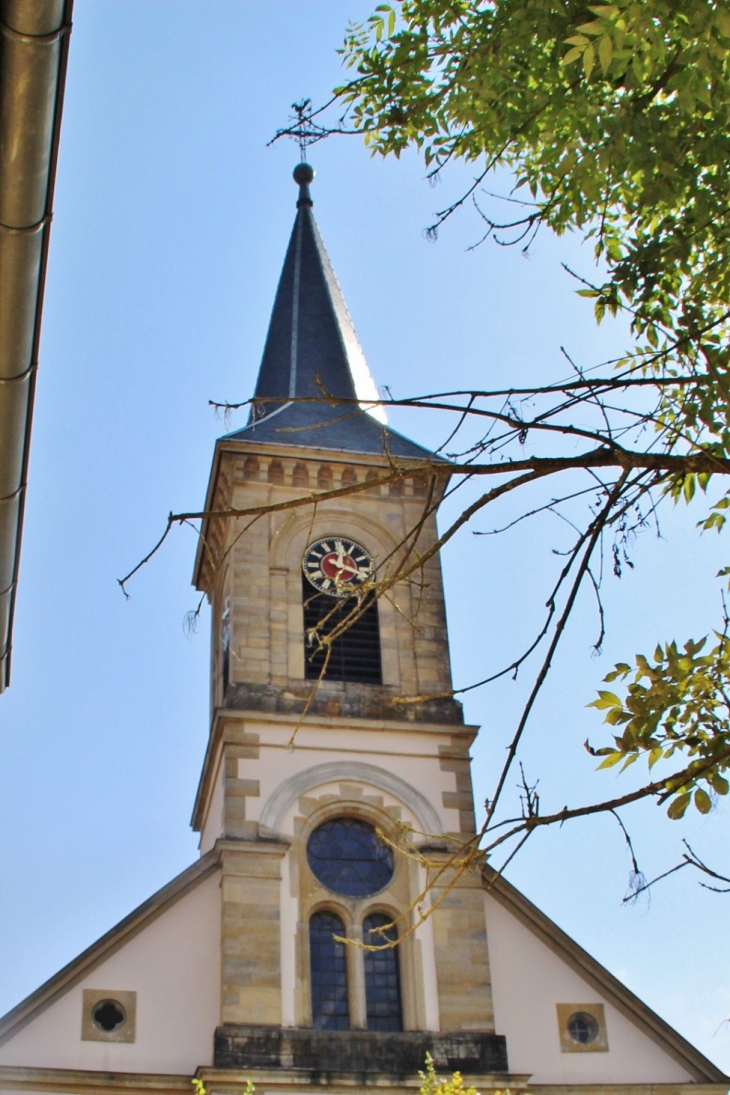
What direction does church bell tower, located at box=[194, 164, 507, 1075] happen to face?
toward the camera

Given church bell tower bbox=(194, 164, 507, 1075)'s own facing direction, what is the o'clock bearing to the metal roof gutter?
The metal roof gutter is roughly at 12 o'clock from the church bell tower.
